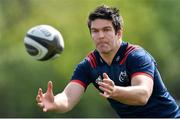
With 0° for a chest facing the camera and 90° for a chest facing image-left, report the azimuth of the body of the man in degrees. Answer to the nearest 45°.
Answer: approximately 45°

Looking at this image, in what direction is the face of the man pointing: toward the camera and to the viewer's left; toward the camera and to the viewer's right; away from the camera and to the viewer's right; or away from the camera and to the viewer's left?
toward the camera and to the viewer's left
